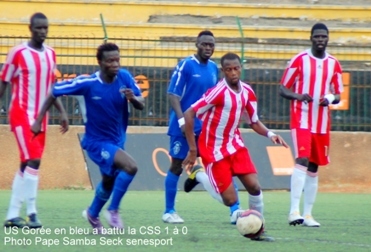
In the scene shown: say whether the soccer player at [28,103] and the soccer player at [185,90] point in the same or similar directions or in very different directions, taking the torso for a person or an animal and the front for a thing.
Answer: same or similar directions

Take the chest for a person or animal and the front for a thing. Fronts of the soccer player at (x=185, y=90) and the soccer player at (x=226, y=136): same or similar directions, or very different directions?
same or similar directions

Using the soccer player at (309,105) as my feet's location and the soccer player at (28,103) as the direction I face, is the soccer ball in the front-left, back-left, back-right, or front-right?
front-left

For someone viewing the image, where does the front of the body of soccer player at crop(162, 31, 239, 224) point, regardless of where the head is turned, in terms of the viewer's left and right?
facing the viewer and to the right of the viewer

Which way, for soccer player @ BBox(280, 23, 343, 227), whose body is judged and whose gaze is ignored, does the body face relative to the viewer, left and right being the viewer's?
facing the viewer

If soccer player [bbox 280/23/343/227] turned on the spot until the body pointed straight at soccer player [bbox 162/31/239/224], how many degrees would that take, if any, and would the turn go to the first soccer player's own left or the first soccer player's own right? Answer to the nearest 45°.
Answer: approximately 90° to the first soccer player's own right

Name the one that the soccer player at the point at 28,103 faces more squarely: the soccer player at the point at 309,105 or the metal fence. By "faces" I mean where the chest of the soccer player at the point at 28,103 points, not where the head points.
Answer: the soccer player

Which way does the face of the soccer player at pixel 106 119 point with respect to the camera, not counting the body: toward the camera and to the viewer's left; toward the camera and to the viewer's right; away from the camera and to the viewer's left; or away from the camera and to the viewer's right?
toward the camera and to the viewer's right

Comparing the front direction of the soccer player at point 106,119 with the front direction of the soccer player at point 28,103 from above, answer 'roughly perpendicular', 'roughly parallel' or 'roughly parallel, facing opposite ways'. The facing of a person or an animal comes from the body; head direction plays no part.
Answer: roughly parallel

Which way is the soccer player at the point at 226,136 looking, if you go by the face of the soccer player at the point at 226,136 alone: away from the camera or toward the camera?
toward the camera

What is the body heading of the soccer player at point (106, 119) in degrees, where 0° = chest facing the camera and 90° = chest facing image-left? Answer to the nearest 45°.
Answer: approximately 315°

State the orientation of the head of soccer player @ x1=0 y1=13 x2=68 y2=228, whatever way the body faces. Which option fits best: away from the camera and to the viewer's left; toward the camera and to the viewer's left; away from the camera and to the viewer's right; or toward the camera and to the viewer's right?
toward the camera and to the viewer's right
